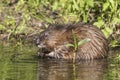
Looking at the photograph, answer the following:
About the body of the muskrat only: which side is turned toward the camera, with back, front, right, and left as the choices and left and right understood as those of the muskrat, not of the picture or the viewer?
left
